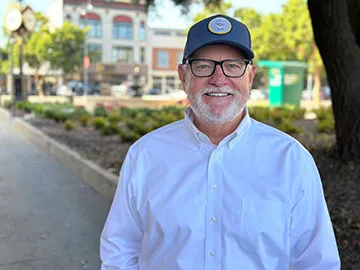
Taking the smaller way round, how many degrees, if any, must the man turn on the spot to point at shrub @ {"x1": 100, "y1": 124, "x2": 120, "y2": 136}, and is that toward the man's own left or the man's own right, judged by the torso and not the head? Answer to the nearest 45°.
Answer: approximately 180°

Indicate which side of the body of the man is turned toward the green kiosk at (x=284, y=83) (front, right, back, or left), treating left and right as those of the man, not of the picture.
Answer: back

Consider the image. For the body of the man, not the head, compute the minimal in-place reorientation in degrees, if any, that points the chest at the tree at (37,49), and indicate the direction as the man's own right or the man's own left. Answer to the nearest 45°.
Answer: approximately 135° to the man's own right

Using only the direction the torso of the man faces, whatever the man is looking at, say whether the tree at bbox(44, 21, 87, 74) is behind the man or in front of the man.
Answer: behind

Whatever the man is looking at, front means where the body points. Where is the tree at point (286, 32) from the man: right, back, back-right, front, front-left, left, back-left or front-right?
back

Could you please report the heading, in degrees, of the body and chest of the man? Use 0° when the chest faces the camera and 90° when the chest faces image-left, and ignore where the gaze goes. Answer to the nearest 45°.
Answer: approximately 0°

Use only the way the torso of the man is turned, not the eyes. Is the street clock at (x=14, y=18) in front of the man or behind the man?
behind
